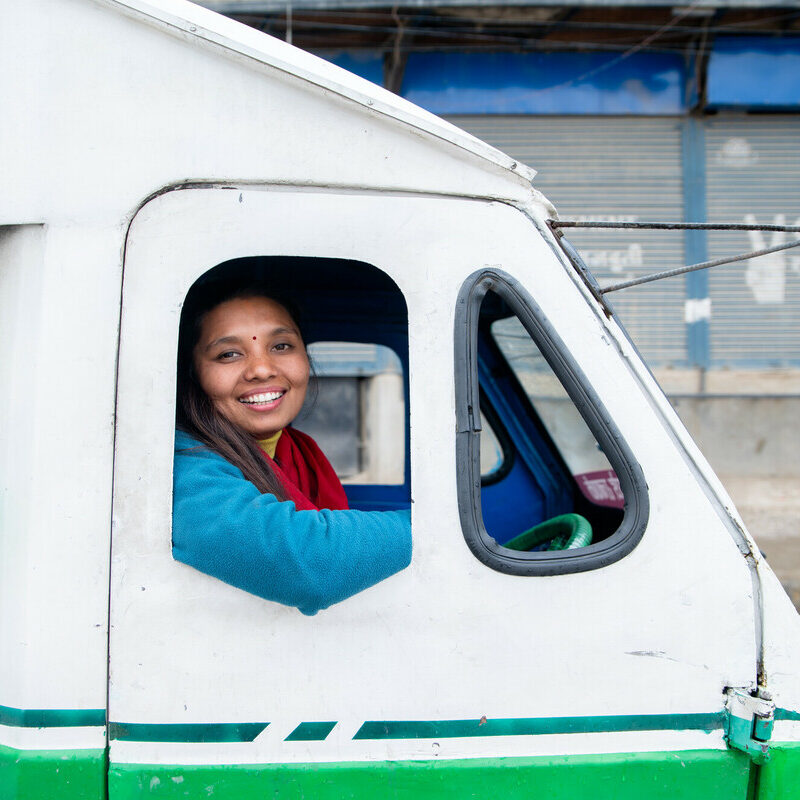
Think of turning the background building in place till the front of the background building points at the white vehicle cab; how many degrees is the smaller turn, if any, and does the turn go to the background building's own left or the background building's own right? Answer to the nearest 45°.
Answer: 0° — it already faces it

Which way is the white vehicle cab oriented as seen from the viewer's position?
to the viewer's right

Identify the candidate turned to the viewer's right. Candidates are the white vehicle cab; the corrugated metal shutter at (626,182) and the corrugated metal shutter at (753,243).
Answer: the white vehicle cab

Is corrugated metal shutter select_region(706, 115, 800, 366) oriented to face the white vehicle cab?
yes

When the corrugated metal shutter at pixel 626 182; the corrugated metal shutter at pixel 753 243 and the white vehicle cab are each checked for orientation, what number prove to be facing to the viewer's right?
1

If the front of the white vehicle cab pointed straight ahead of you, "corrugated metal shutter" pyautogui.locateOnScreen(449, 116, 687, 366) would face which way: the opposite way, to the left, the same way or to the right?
to the right

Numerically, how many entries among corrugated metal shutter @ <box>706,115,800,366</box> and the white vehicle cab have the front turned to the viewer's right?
1

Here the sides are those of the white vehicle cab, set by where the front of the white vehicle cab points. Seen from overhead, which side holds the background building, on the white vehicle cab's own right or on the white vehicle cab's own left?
on the white vehicle cab's own left

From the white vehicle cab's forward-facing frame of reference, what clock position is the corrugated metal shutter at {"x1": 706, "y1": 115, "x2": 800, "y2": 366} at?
The corrugated metal shutter is roughly at 10 o'clock from the white vehicle cab.

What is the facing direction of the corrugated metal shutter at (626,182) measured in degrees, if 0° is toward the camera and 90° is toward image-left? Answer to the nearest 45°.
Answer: approximately 0°
